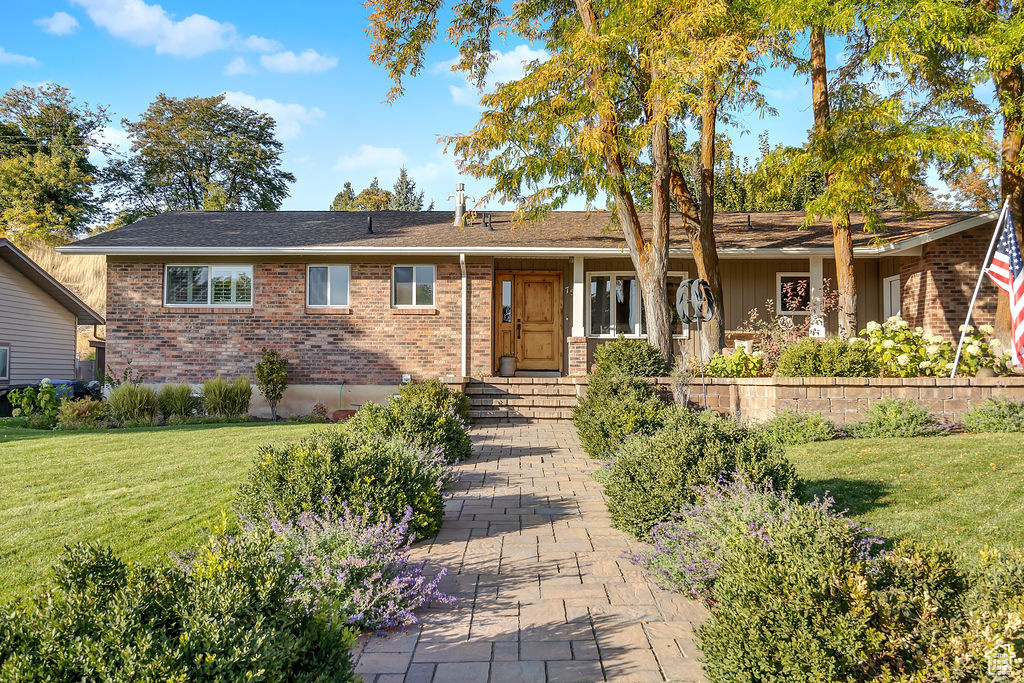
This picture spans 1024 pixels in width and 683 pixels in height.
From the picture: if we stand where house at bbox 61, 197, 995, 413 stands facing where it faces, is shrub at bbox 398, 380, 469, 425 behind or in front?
in front

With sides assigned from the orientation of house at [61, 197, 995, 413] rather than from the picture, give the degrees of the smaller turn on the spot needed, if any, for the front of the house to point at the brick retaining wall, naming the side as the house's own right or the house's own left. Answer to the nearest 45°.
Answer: approximately 45° to the house's own left

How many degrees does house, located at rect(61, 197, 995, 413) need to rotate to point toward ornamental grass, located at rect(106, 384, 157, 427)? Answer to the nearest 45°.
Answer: approximately 45° to its right

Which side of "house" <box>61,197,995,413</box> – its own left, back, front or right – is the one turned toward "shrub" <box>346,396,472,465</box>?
front

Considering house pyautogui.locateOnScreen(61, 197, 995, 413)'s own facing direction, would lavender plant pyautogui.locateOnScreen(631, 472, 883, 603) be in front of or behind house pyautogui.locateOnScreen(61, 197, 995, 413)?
in front

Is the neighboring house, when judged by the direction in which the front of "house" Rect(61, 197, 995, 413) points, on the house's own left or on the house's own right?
on the house's own right

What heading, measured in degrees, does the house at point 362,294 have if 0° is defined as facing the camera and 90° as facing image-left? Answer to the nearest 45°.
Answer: approximately 0°

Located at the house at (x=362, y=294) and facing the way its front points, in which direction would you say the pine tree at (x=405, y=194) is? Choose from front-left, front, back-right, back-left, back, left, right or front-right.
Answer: back

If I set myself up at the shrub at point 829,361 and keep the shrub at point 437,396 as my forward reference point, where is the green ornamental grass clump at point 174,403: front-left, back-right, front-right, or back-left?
front-right

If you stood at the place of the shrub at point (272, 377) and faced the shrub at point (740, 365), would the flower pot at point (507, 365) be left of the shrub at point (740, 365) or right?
left

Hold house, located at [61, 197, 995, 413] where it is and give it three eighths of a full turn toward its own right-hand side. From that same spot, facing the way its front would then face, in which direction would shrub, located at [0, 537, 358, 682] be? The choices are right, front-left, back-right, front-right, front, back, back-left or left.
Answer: back-left

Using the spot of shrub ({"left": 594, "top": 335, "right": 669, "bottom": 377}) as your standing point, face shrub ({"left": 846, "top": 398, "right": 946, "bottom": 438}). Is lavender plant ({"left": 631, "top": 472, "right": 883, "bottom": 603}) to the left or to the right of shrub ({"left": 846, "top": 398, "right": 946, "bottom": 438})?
right
